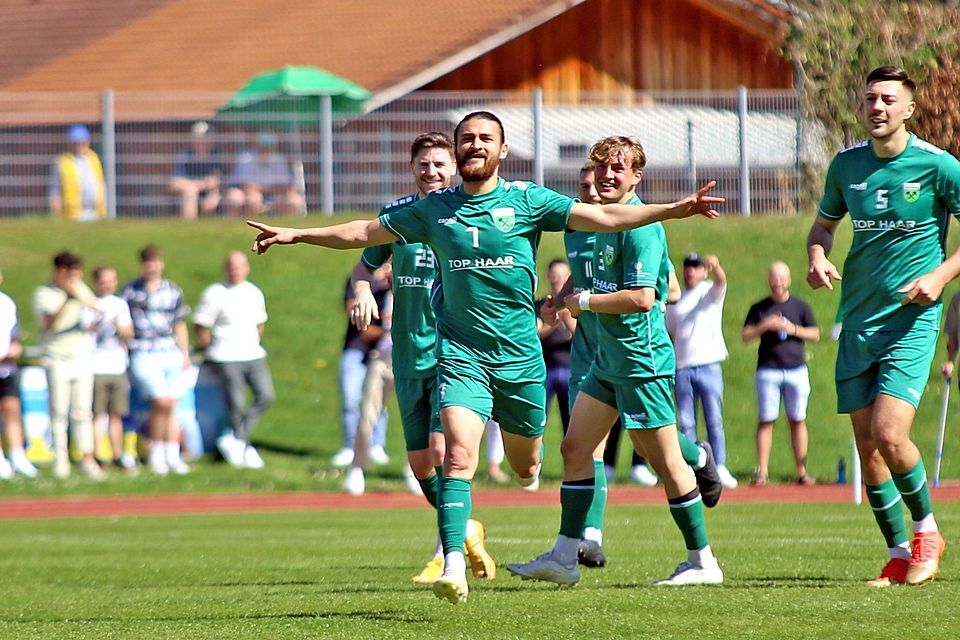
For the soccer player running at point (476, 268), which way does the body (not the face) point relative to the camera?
toward the camera

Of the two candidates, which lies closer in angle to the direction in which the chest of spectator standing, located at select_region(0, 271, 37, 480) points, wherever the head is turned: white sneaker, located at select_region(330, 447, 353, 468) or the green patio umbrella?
the white sneaker

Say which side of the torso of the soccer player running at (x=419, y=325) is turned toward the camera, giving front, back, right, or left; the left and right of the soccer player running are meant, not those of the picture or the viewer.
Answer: front

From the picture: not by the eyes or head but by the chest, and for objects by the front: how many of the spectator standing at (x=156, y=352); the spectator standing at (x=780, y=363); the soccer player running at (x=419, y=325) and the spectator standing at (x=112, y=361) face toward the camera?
4

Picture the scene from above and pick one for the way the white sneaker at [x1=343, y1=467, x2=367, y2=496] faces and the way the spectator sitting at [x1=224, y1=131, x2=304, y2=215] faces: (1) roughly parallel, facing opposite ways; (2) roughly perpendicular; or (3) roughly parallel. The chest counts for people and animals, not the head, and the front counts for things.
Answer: roughly parallel

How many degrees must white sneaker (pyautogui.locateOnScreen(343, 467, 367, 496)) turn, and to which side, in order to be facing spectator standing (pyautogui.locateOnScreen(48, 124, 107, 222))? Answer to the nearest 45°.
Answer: approximately 135° to its right

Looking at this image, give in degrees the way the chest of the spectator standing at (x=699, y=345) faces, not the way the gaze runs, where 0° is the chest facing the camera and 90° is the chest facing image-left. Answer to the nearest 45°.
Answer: approximately 0°

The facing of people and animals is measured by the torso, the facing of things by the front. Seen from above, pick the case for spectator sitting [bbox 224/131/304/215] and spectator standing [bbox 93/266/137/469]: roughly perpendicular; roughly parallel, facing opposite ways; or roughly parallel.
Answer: roughly parallel

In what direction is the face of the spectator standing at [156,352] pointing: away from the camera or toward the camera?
toward the camera

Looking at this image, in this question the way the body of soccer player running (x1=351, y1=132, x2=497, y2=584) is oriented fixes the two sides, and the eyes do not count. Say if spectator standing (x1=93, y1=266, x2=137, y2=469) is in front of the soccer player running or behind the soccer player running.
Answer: behind

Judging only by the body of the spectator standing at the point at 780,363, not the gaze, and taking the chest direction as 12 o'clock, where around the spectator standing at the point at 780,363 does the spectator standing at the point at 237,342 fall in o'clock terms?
the spectator standing at the point at 237,342 is roughly at 3 o'clock from the spectator standing at the point at 780,363.

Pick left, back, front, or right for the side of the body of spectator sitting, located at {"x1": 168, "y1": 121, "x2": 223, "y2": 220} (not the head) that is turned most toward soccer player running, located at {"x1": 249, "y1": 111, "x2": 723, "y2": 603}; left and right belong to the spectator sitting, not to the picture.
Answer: front
